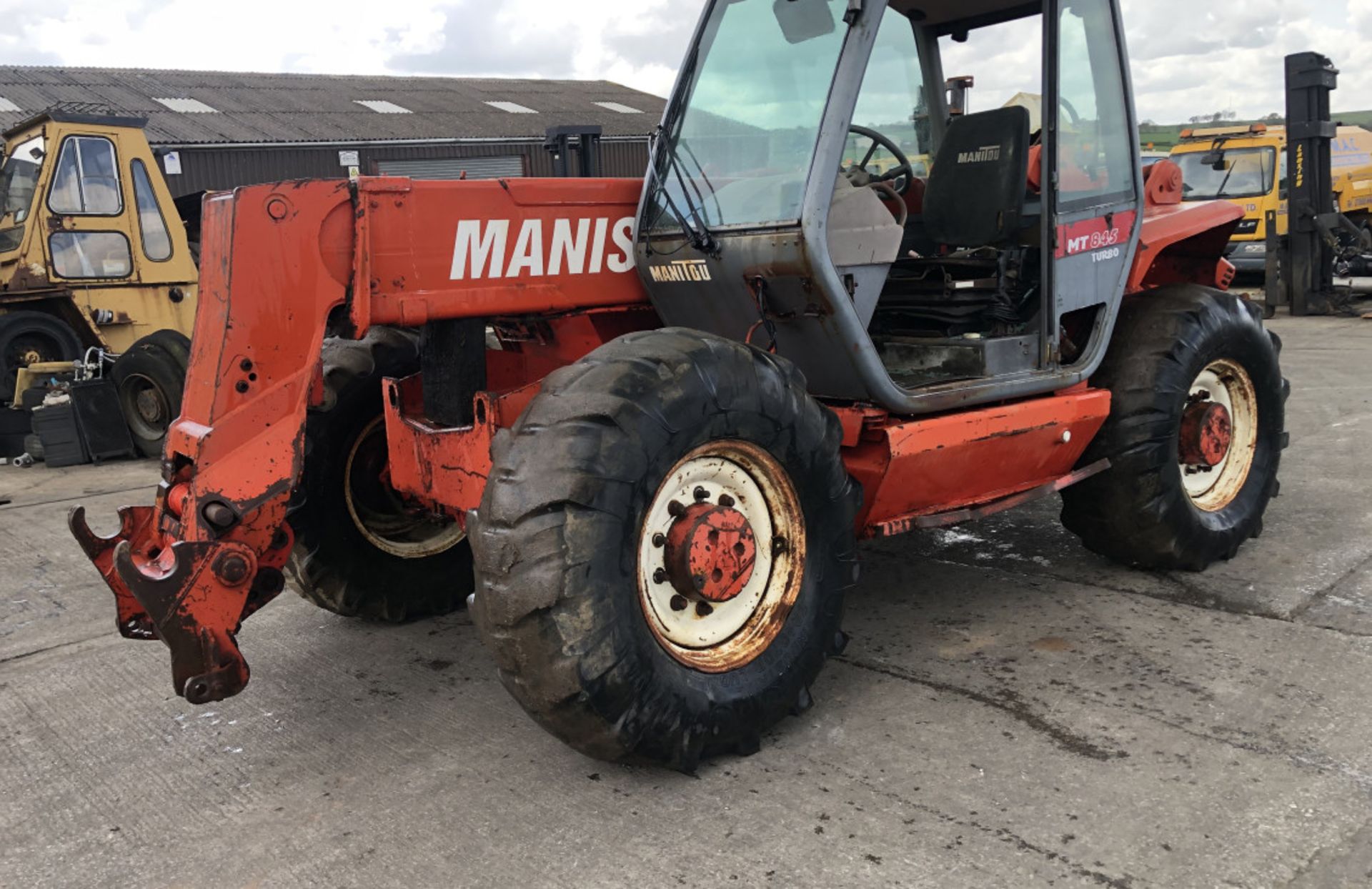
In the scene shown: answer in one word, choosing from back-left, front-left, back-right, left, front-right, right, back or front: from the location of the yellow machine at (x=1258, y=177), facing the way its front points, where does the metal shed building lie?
front-right

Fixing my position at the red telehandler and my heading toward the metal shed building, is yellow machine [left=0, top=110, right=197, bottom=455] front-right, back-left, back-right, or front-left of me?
front-left

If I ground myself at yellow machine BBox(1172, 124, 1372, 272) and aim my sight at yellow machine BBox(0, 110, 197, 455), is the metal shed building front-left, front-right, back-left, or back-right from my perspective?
front-right

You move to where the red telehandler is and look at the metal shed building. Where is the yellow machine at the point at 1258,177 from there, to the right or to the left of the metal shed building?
right

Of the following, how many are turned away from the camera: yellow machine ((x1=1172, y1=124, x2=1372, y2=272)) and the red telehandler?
0

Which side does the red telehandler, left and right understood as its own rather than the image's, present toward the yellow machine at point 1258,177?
back

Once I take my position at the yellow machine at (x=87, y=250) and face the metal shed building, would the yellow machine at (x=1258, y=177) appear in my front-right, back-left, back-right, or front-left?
front-right

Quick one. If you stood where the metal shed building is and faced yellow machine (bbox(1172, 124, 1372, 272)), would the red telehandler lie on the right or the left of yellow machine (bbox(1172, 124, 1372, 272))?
right

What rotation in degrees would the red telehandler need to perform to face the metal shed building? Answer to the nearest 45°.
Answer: approximately 135° to its right

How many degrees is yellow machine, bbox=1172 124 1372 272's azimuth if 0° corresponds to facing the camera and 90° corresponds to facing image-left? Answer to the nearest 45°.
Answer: approximately 45°

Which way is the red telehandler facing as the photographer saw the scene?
facing the viewer and to the left of the viewer

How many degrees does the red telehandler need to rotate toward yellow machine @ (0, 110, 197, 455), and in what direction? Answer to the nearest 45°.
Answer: approximately 90° to its right
